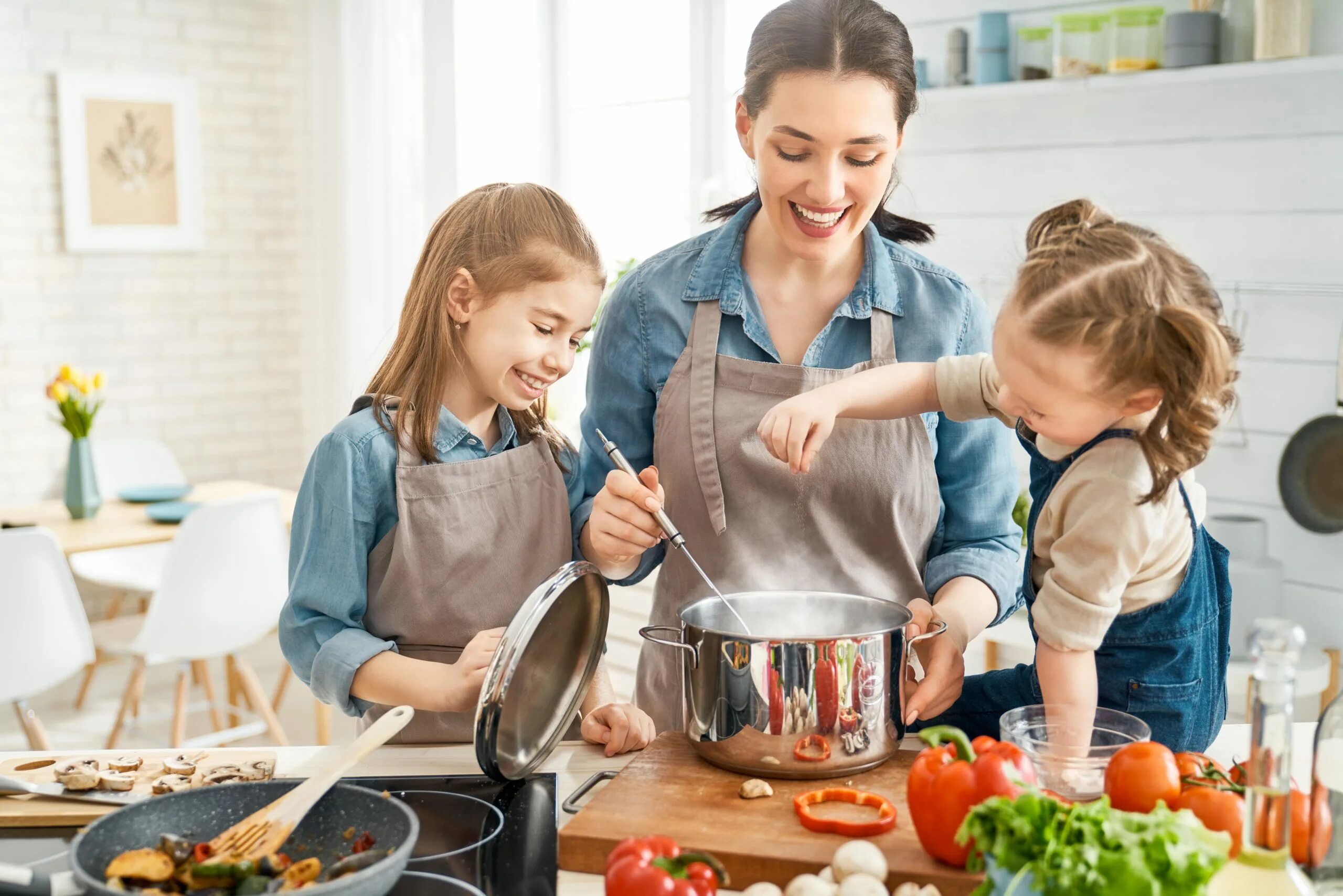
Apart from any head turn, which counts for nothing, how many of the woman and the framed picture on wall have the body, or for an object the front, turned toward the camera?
2

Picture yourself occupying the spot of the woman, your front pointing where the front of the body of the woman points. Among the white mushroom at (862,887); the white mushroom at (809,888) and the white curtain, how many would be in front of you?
2

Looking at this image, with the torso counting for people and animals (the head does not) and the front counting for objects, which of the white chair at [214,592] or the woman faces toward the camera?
the woman

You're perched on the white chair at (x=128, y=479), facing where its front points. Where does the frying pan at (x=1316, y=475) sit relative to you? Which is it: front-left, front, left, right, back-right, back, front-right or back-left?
left

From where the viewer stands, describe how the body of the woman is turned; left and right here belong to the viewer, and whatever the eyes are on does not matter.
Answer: facing the viewer

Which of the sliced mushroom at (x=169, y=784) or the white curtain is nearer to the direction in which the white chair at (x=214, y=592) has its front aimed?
the white curtain

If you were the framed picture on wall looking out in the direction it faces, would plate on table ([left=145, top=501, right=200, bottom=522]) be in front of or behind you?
in front

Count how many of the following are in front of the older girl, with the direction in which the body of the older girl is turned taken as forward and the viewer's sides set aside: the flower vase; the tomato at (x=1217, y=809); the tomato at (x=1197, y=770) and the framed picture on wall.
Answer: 2

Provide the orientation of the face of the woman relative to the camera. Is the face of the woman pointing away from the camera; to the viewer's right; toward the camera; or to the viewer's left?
toward the camera

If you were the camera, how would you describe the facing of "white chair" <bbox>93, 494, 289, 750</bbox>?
facing away from the viewer and to the left of the viewer

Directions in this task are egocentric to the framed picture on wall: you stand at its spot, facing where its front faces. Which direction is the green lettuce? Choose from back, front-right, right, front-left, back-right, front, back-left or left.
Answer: front

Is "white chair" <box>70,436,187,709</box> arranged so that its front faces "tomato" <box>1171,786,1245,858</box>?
no

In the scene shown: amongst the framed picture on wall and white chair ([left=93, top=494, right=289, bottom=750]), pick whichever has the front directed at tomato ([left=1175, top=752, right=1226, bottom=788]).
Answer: the framed picture on wall

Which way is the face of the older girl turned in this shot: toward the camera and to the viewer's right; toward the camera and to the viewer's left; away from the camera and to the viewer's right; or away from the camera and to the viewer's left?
toward the camera and to the viewer's right

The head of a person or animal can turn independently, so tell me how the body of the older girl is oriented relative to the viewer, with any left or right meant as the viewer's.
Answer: facing the viewer and to the right of the viewer

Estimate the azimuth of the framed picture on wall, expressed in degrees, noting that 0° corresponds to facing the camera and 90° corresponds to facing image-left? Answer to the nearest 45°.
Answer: approximately 0°

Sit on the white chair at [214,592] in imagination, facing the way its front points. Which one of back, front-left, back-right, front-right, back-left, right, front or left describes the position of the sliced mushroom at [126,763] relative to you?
back-left
